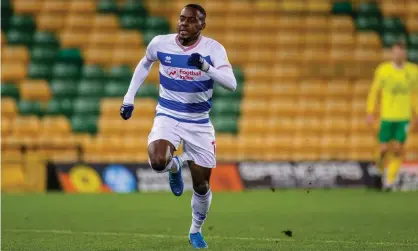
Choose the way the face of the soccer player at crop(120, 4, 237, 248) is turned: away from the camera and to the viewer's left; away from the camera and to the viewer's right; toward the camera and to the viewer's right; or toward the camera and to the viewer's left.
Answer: toward the camera and to the viewer's left

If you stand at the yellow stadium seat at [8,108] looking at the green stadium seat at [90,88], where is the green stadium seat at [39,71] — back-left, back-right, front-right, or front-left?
front-left

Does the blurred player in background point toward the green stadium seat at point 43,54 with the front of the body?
no

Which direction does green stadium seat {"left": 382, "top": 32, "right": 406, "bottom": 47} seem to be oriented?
toward the camera

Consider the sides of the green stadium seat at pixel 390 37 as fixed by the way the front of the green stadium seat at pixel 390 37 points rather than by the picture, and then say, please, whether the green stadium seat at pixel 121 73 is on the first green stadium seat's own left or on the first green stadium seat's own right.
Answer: on the first green stadium seat's own right

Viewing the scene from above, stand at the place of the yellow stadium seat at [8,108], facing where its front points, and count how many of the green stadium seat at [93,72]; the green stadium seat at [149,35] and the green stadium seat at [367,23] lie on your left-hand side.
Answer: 3

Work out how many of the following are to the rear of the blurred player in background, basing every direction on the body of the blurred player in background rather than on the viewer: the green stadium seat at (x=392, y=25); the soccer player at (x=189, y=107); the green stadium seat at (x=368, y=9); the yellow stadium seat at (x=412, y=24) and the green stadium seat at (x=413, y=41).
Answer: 4

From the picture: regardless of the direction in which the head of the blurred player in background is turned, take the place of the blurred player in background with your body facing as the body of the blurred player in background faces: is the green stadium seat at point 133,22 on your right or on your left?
on your right

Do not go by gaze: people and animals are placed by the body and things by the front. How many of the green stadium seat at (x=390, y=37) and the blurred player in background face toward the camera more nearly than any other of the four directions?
2

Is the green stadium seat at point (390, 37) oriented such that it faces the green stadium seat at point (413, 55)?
no

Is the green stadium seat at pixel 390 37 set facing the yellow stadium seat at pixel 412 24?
no

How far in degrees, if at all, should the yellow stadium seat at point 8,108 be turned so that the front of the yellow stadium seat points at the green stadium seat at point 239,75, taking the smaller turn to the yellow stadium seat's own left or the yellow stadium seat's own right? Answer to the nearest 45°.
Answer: approximately 90° to the yellow stadium seat's own left

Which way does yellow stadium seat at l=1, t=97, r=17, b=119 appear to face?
toward the camera

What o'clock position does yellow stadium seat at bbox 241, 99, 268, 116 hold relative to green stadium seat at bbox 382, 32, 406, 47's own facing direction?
The yellow stadium seat is roughly at 2 o'clock from the green stadium seat.
